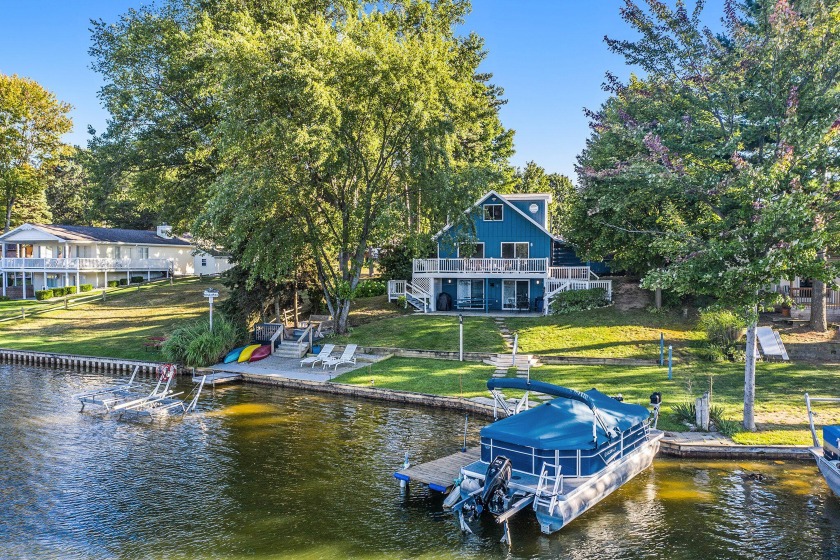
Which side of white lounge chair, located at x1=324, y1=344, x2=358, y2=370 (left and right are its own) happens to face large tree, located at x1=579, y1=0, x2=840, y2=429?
left

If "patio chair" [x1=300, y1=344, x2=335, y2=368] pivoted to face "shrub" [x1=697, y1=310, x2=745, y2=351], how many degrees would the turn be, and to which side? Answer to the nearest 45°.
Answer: approximately 135° to its left

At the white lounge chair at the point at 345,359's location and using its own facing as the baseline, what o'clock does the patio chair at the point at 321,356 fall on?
The patio chair is roughly at 3 o'clock from the white lounge chair.

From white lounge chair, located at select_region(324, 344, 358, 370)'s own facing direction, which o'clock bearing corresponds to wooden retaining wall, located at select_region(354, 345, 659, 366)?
The wooden retaining wall is roughly at 8 o'clock from the white lounge chair.

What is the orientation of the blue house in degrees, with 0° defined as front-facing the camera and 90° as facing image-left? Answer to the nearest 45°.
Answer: approximately 0°

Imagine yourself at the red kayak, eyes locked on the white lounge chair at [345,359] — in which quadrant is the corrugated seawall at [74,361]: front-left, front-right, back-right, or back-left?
back-right

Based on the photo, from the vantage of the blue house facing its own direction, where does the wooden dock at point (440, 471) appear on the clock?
The wooden dock is roughly at 12 o'clock from the blue house.

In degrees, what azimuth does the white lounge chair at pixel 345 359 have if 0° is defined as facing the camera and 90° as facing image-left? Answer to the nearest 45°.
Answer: approximately 45°

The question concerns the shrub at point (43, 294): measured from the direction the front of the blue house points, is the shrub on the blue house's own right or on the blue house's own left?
on the blue house's own right

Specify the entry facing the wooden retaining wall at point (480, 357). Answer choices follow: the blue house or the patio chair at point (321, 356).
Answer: the blue house
